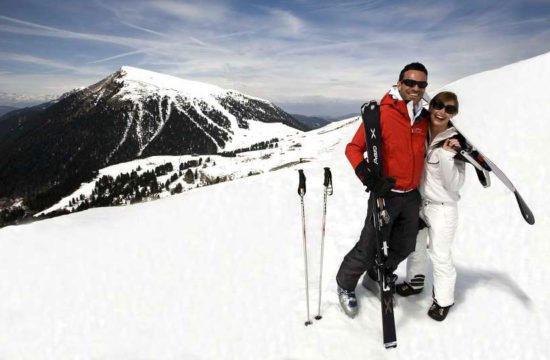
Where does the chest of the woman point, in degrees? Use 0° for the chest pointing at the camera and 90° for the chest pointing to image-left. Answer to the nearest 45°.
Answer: approximately 45°

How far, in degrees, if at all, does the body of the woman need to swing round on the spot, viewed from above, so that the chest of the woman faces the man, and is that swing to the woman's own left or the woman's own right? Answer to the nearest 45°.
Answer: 0° — they already face them
